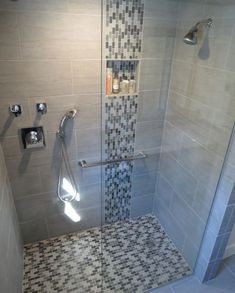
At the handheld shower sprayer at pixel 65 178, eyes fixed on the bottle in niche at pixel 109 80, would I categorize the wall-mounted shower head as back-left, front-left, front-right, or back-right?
front-right

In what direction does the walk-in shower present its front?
toward the camera
